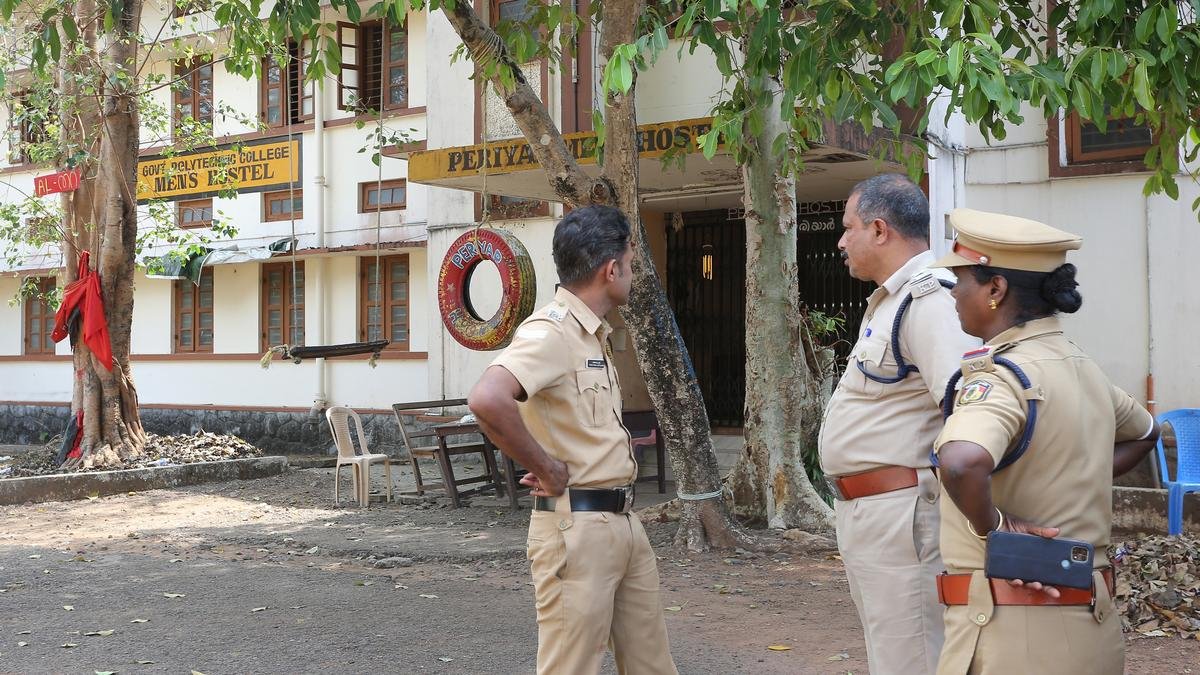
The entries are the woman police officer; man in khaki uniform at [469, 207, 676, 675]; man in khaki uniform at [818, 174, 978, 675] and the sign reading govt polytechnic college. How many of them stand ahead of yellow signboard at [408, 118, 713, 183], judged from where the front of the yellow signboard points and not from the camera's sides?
3

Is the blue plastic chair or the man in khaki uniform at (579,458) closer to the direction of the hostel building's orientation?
the man in khaki uniform

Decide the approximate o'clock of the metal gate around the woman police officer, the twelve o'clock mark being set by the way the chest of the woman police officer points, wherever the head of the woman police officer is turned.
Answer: The metal gate is roughly at 1 o'clock from the woman police officer.

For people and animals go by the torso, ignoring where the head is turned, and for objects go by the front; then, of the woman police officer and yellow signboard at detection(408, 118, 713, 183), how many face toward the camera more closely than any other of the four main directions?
1

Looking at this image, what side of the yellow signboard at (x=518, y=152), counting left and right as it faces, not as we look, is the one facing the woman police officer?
front

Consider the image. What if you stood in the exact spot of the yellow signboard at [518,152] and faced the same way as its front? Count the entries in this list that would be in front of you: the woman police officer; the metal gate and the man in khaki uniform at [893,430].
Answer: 2

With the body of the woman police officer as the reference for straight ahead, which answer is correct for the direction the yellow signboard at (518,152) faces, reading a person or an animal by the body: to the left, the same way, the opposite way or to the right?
the opposite way

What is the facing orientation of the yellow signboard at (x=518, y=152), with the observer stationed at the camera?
facing the viewer

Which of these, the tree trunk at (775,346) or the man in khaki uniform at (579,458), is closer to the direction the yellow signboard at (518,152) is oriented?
the man in khaki uniform

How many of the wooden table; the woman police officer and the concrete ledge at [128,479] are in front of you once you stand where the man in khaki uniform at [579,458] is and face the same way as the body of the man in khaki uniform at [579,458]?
1

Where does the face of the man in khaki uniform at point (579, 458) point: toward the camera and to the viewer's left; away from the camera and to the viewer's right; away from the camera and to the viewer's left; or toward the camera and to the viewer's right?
away from the camera and to the viewer's right

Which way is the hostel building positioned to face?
toward the camera
